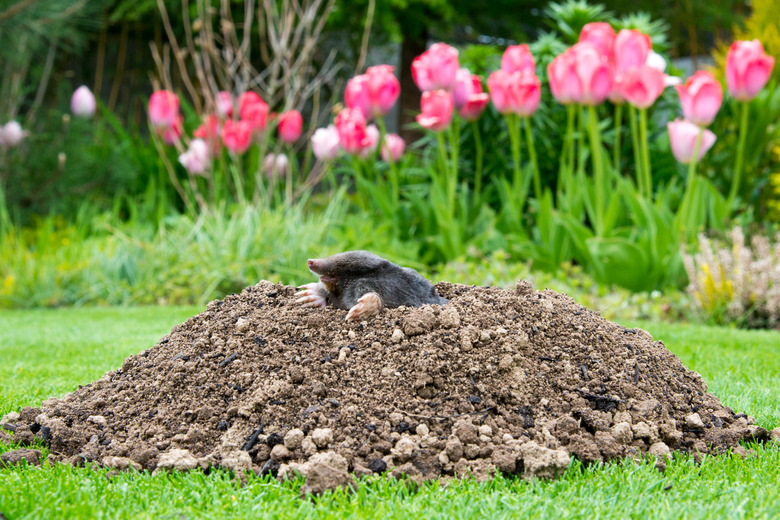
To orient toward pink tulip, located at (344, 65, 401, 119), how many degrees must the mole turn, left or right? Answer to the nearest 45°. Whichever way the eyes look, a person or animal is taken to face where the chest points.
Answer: approximately 135° to its right

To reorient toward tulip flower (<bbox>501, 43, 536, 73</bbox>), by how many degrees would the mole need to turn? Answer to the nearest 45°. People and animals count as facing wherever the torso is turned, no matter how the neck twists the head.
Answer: approximately 135° to its right

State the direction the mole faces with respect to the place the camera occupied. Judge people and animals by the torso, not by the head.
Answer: facing the viewer and to the left of the viewer

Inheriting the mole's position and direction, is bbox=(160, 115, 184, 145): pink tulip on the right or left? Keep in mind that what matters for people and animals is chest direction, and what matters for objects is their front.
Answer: on its right

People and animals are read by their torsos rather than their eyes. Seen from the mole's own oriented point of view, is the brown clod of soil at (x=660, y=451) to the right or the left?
on its left

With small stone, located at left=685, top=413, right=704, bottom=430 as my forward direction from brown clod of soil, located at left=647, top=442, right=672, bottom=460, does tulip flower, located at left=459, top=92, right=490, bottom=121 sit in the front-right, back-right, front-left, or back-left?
front-left

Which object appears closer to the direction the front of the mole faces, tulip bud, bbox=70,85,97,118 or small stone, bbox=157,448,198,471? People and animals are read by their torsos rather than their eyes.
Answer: the small stone

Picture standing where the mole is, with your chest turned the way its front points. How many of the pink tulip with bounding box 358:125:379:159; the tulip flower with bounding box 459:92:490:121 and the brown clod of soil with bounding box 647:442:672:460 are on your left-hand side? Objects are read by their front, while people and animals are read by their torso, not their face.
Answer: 1

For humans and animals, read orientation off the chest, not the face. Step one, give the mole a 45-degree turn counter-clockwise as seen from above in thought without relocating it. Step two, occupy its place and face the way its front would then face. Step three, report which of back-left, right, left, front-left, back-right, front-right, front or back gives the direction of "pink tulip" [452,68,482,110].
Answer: back

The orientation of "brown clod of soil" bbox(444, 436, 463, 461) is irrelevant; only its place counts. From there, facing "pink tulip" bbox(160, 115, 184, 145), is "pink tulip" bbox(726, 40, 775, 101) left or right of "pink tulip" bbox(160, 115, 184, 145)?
right
